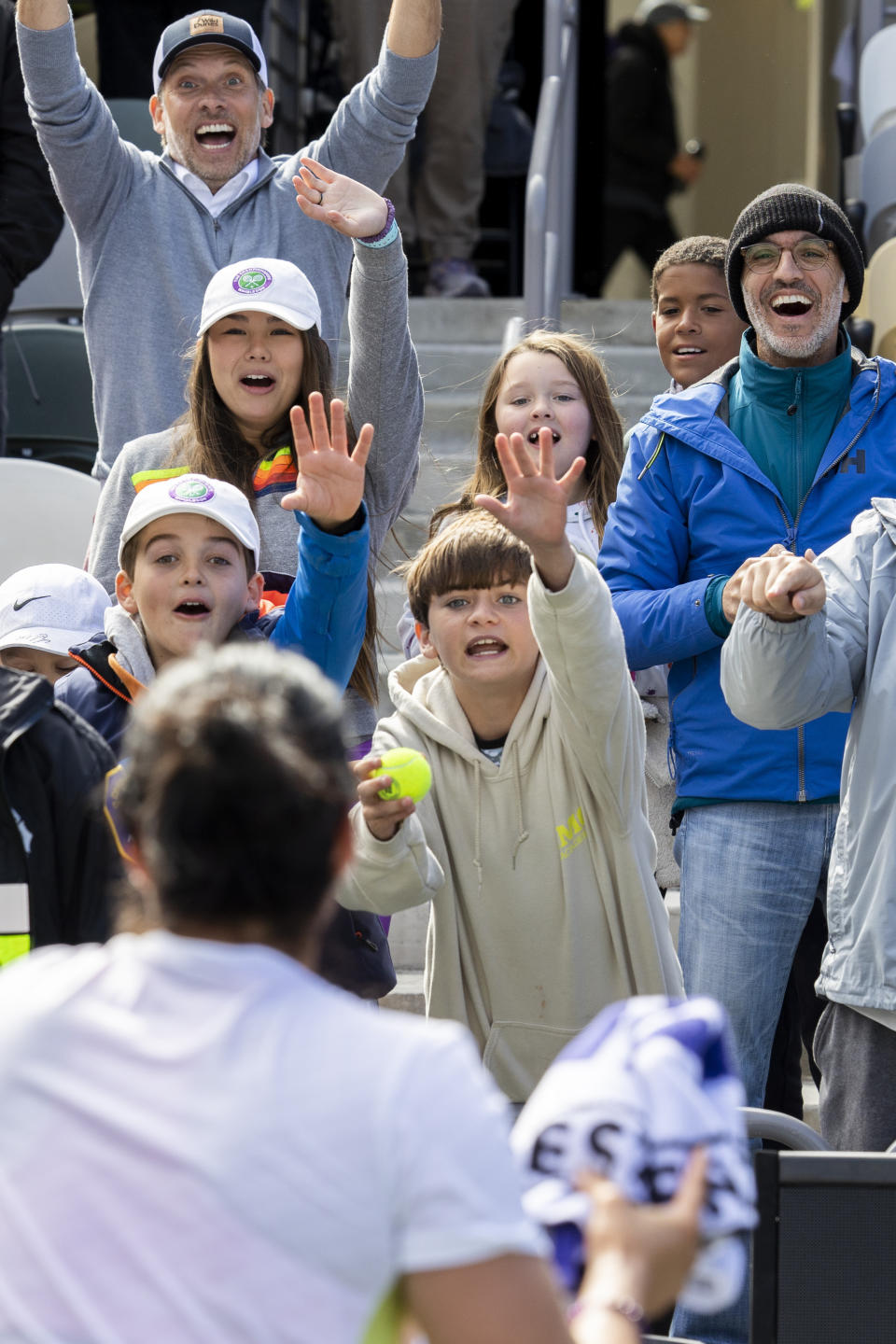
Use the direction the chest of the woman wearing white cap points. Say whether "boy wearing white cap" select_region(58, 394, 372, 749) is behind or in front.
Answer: in front

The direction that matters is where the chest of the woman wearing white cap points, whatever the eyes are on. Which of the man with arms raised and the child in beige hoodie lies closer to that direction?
the child in beige hoodie

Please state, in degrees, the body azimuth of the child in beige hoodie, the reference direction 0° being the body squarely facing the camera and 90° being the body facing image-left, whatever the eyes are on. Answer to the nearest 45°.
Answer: approximately 0°

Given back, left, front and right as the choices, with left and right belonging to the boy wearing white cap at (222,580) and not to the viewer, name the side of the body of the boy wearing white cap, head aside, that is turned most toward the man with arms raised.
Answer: back

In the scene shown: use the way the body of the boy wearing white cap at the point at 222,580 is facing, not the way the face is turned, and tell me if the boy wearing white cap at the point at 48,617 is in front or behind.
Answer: behind

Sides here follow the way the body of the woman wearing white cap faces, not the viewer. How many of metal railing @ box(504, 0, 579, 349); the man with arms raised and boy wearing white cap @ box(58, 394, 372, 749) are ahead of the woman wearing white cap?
1
